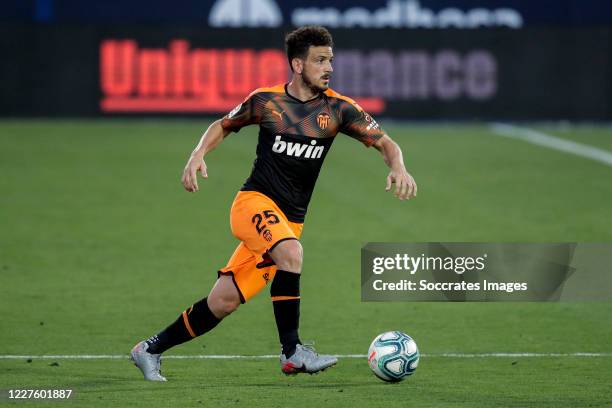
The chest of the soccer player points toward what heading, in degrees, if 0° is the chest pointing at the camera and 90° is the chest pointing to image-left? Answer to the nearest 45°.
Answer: approximately 315°
